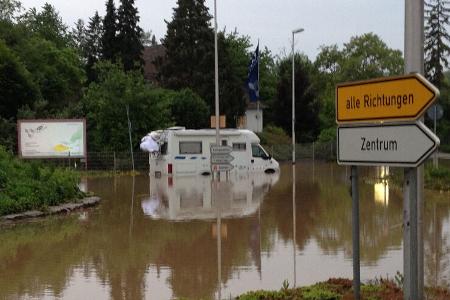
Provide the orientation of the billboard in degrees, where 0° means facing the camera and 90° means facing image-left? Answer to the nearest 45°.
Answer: approximately 0°

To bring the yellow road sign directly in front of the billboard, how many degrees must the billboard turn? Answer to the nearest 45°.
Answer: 0° — it already faces it

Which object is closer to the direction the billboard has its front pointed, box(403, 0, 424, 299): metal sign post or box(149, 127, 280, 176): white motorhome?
the metal sign post

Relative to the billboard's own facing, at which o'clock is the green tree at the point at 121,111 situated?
The green tree is roughly at 8 o'clock from the billboard.

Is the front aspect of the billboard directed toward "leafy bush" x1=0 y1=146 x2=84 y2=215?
yes

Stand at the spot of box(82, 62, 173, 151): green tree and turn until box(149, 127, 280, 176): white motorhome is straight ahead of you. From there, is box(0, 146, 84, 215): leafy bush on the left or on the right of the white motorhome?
right

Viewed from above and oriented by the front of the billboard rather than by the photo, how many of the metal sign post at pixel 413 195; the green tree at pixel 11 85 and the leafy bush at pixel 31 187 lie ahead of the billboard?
2

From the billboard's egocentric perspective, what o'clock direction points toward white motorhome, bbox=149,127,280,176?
The white motorhome is roughly at 10 o'clock from the billboard.

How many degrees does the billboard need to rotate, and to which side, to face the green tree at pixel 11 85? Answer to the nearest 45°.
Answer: approximately 180°

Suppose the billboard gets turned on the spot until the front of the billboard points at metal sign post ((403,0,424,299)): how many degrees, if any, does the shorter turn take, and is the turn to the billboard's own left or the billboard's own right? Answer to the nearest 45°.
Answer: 0° — it already faces it
